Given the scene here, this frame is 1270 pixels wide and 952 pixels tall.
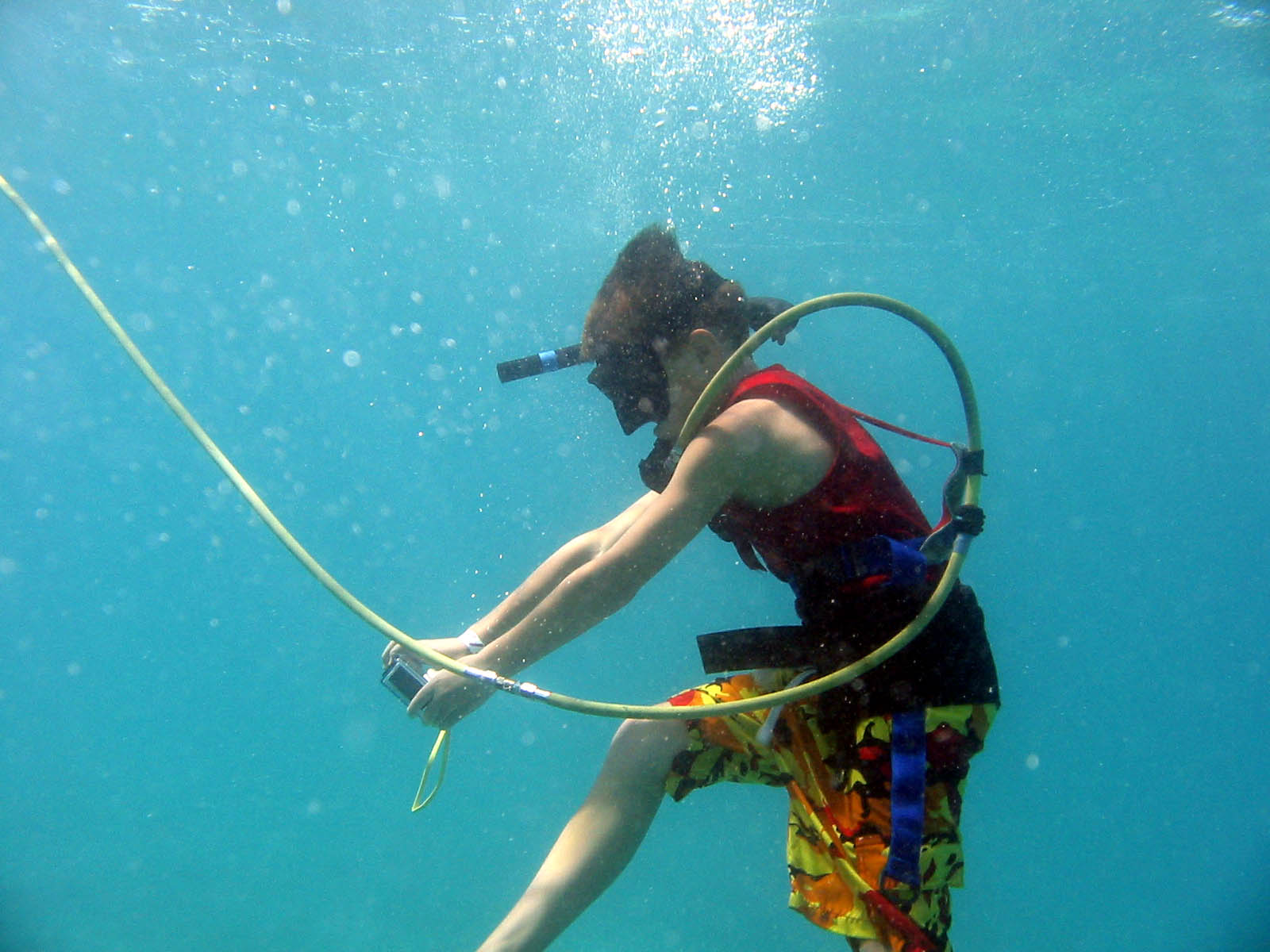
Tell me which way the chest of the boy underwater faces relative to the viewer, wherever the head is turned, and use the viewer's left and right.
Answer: facing to the left of the viewer
